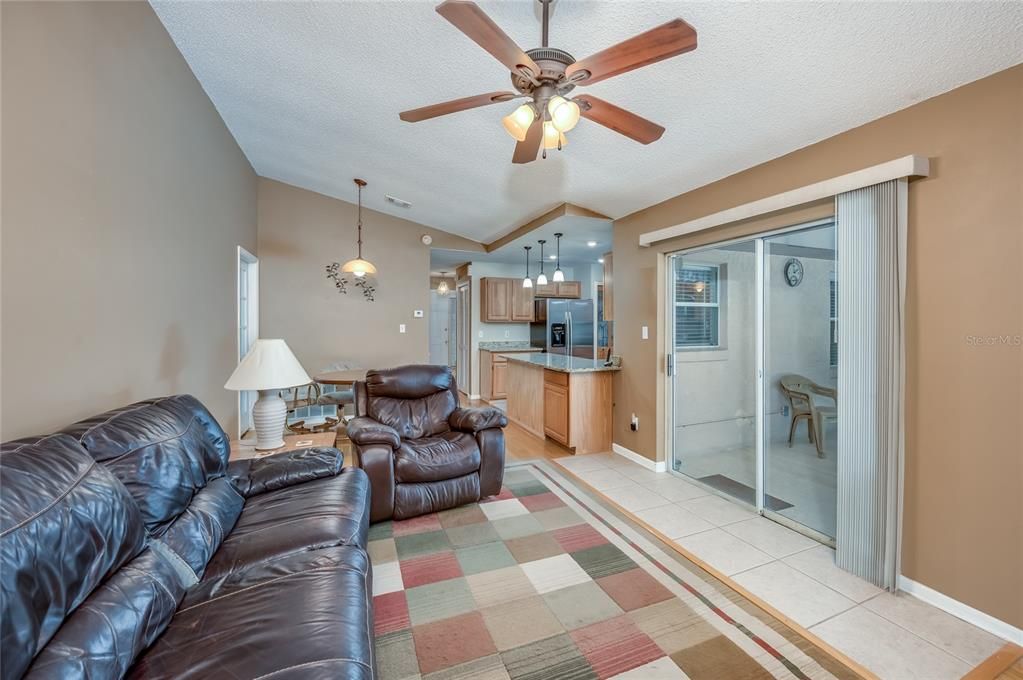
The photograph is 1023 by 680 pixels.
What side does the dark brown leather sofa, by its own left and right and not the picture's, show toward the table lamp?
left

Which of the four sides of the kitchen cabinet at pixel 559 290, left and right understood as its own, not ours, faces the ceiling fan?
front

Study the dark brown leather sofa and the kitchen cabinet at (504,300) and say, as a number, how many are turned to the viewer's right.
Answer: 1

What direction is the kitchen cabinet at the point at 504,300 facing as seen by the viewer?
toward the camera

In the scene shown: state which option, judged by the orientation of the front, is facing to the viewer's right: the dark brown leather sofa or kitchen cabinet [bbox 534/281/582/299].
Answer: the dark brown leather sofa

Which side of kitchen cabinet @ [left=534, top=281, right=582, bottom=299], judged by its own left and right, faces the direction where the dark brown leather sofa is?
front

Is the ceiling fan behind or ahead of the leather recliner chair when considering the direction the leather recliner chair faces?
ahead

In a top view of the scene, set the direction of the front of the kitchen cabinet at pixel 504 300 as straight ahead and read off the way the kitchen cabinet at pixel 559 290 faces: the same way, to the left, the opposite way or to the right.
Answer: the same way

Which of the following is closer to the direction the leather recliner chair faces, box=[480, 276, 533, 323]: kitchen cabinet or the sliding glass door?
the sliding glass door

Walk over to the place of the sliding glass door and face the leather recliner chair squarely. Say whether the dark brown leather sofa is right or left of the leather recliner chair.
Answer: left

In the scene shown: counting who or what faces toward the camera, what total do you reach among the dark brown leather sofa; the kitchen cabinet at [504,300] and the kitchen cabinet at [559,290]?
2

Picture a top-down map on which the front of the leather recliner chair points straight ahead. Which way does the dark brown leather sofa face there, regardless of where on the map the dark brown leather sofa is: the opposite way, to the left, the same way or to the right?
to the left

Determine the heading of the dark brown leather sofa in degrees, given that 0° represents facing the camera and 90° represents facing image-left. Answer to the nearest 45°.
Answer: approximately 270°

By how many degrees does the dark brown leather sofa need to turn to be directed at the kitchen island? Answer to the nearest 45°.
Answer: approximately 45° to its left

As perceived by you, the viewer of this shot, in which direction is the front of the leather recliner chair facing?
facing the viewer and to the right of the viewer

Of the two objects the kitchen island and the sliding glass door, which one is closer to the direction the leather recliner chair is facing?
the sliding glass door

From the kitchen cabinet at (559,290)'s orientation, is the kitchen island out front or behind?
out front

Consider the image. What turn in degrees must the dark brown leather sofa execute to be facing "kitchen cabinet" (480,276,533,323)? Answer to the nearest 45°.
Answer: approximately 45° to its left

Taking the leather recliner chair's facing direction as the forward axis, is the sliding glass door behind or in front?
in front

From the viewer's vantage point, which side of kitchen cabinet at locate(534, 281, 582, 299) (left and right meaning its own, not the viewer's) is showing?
front
